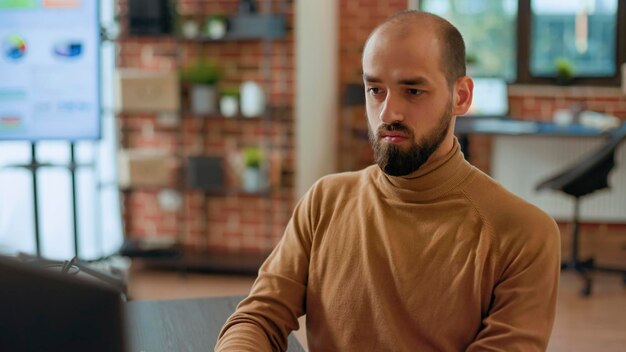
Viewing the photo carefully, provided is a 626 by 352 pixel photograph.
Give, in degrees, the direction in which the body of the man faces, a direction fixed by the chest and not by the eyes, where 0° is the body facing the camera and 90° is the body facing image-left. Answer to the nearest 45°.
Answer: approximately 45°

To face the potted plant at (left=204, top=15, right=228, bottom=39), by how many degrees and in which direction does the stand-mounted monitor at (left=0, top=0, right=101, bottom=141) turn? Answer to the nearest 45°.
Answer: approximately 135° to its left

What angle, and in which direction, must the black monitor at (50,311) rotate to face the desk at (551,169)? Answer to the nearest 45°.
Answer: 0° — it already faces it

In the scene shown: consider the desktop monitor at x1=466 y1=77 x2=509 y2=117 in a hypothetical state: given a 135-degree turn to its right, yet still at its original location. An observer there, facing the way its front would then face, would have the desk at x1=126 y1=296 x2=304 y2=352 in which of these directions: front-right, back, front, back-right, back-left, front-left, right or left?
back-left

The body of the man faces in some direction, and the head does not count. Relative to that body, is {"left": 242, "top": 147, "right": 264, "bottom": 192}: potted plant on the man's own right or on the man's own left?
on the man's own right

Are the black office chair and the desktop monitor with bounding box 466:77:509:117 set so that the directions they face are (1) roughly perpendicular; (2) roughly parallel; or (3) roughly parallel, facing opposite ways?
roughly perpendicular

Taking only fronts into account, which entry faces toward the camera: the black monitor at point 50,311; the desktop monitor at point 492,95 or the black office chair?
the desktop monitor

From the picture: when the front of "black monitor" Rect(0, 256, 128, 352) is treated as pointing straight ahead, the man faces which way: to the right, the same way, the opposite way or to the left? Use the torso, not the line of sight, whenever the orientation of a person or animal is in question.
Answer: the opposite way

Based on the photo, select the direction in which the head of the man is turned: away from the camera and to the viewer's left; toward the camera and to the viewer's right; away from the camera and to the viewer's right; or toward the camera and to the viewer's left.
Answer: toward the camera and to the viewer's left

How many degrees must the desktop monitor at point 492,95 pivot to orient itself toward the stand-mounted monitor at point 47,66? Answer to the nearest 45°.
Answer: approximately 45° to its right

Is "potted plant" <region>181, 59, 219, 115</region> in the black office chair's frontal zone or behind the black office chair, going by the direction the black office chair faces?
frontal zone

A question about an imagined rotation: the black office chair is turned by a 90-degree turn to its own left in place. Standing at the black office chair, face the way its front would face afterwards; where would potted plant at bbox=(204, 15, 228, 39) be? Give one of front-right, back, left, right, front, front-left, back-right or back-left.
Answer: right

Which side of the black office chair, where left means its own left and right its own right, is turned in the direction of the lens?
left

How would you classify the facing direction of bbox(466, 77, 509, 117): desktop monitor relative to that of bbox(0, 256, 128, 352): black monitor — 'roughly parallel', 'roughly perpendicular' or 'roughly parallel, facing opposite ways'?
roughly parallel, facing opposite ways

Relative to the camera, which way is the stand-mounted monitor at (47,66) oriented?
toward the camera
